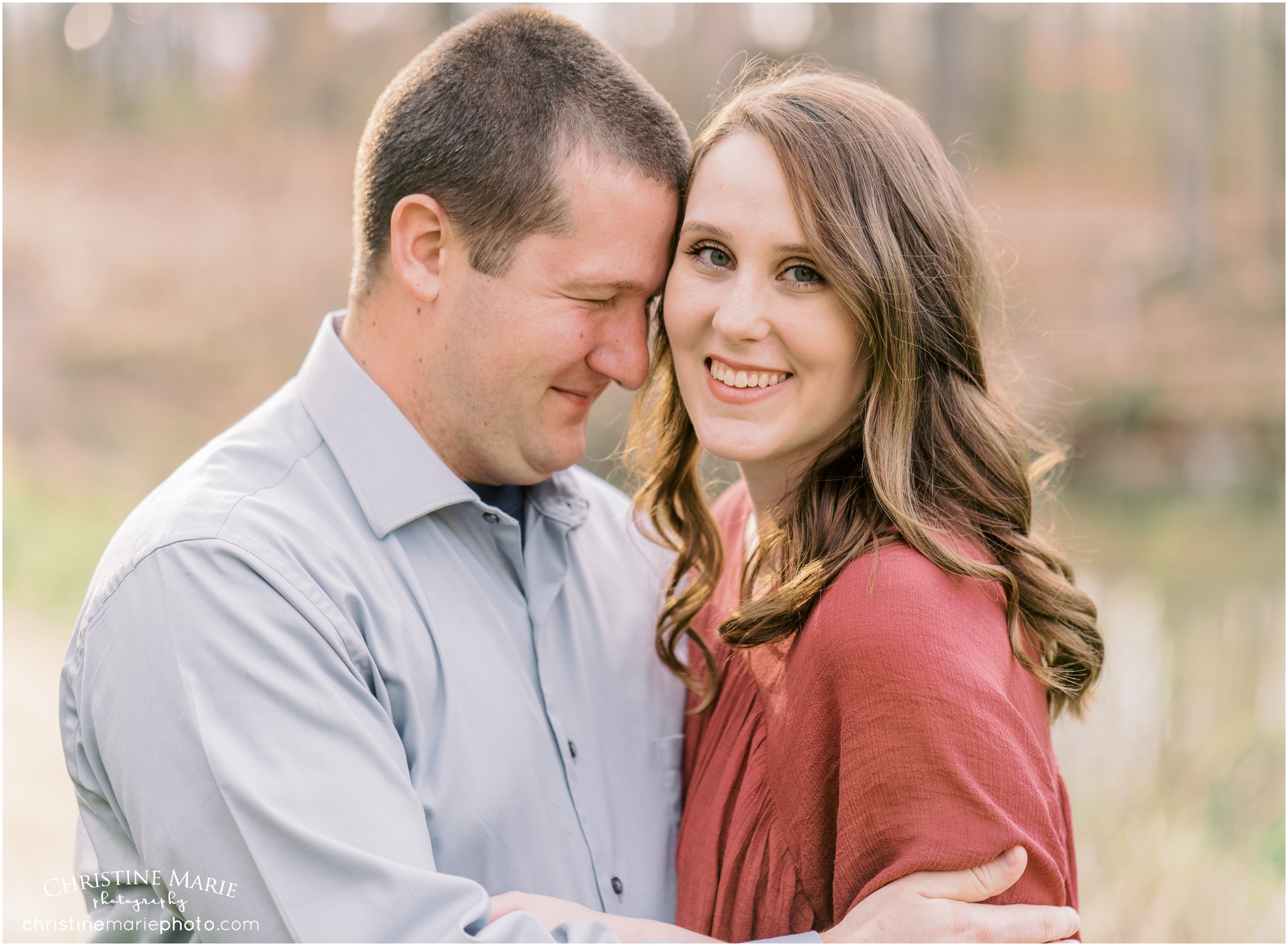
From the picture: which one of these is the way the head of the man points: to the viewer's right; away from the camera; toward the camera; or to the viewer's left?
to the viewer's right

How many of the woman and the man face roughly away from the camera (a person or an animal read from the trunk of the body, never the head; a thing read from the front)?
0

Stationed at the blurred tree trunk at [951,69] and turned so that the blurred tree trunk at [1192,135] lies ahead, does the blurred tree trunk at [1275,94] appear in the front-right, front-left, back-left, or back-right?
front-left

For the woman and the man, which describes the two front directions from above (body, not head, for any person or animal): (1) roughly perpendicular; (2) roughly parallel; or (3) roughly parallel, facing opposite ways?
roughly perpendicular

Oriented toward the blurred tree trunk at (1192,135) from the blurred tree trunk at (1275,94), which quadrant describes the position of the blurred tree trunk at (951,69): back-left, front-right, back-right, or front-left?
front-right

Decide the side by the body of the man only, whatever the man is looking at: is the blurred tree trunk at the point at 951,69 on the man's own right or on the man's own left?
on the man's own left

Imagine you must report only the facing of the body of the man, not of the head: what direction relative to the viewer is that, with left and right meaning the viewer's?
facing the viewer and to the right of the viewer

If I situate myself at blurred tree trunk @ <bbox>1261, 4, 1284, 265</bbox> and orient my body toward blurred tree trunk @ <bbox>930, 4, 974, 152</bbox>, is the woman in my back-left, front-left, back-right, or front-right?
front-left

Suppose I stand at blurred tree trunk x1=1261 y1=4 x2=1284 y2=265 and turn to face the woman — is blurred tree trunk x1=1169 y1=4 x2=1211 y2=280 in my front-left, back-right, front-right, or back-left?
front-right

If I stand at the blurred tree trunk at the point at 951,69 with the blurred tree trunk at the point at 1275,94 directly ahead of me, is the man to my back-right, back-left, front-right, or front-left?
back-right

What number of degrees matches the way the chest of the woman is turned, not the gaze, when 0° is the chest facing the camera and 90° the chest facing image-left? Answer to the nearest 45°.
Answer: approximately 45°
